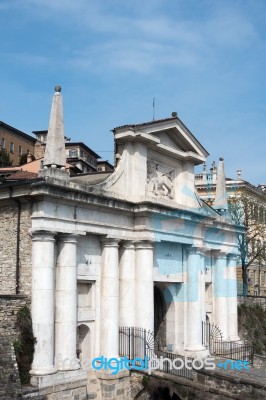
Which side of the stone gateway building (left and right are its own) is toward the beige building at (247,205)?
left

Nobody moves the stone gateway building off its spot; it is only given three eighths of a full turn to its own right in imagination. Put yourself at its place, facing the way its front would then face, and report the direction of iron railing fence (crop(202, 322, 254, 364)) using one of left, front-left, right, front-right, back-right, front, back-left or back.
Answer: back-right
